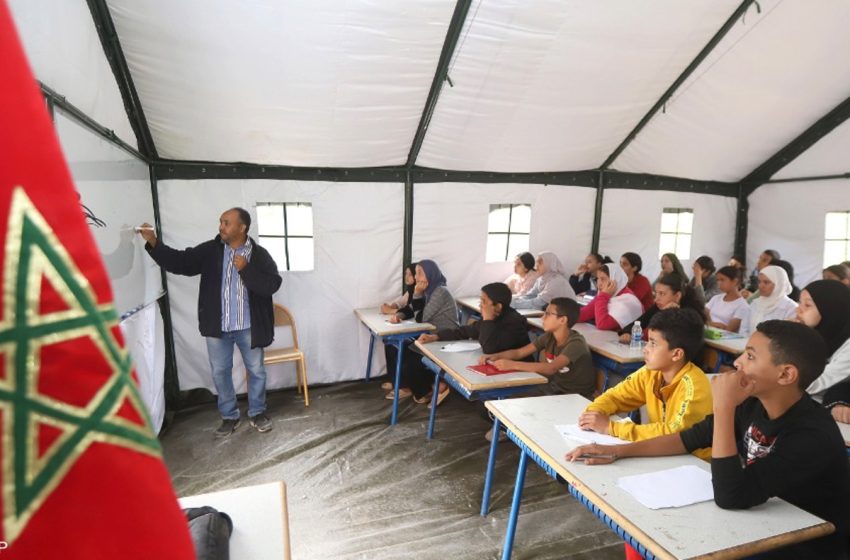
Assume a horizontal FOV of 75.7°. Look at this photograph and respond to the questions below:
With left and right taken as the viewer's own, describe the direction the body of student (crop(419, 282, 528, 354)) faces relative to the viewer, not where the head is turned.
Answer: facing to the left of the viewer

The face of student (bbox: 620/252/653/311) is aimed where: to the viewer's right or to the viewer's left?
to the viewer's left

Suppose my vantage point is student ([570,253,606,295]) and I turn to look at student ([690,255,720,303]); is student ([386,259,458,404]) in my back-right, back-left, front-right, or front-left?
back-right

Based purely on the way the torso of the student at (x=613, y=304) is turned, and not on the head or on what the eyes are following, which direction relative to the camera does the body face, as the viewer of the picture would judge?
to the viewer's left

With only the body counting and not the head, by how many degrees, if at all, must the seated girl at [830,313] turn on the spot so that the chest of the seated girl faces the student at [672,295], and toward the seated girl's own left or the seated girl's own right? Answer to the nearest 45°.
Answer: approximately 45° to the seated girl's own right

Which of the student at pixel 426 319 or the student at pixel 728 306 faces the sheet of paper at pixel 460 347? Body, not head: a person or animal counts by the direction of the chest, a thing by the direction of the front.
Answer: the student at pixel 728 306

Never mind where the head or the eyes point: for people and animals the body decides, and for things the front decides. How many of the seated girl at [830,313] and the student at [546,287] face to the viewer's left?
2

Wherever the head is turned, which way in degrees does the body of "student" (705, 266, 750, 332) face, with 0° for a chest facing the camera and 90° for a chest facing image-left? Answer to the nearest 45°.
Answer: approximately 45°

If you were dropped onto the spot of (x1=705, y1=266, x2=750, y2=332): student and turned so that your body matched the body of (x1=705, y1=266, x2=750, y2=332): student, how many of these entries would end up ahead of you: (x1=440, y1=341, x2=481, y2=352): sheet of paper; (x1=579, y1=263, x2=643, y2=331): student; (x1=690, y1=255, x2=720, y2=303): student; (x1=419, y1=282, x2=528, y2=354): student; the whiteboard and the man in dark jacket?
5

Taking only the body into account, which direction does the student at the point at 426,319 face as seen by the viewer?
to the viewer's left

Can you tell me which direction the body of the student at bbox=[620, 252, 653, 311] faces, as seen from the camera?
to the viewer's left

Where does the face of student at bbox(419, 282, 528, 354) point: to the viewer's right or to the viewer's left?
to the viewer's left

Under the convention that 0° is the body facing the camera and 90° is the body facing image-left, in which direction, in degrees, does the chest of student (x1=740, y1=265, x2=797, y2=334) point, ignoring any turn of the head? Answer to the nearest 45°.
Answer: approximately 45°

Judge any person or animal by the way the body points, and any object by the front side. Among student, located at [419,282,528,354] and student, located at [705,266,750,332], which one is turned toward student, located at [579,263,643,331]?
student, located at [705,266,750,332]
